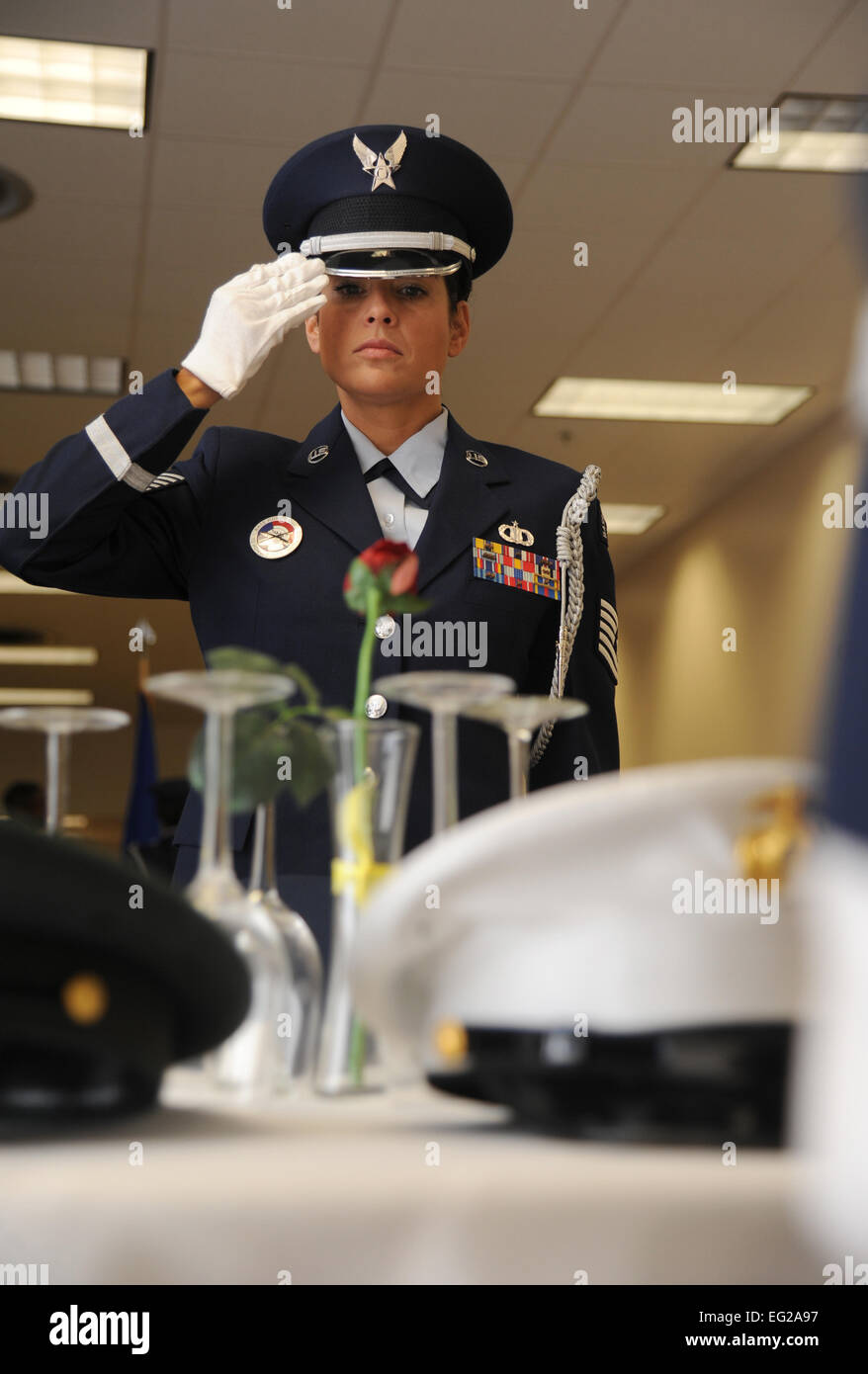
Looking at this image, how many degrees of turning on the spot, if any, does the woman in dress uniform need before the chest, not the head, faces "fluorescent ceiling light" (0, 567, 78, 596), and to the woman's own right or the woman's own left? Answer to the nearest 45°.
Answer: approximately 180°

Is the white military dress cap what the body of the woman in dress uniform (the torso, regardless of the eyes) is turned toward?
yes

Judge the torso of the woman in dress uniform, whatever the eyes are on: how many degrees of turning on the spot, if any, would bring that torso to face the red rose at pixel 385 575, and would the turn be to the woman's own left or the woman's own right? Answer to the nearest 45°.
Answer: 0° — they already face it

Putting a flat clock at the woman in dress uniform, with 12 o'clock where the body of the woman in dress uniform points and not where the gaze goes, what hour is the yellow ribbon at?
The yellow ribbon is roughly at 12 o'clock from the woman in dress uniform.

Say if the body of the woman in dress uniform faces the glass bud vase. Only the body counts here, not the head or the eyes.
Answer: yes

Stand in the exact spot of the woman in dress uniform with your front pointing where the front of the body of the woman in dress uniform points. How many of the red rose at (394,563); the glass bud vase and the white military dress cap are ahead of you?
3

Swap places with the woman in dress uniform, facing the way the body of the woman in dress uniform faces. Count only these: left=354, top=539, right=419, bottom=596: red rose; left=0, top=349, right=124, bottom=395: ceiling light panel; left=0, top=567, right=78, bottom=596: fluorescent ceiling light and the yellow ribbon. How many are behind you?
2

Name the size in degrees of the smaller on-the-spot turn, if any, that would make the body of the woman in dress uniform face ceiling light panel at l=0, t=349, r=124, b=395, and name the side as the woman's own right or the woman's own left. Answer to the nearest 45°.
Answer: approximately 180°

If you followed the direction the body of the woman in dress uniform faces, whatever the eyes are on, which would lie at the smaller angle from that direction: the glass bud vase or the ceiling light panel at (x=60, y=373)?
the glass bud vase

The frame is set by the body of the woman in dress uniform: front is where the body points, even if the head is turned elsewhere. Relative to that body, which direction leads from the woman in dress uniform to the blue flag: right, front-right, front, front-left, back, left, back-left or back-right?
back

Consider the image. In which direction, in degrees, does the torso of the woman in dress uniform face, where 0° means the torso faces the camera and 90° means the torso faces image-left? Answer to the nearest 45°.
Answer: approximately 0°

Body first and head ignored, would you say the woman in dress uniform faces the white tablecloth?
yes

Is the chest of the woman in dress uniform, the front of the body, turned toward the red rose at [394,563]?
yes
